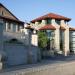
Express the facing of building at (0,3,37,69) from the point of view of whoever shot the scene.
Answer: facing the viewer and to the right of the viewer
